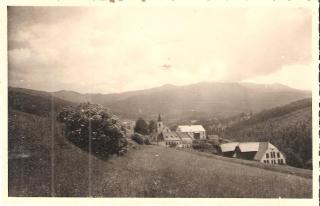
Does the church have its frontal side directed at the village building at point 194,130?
no

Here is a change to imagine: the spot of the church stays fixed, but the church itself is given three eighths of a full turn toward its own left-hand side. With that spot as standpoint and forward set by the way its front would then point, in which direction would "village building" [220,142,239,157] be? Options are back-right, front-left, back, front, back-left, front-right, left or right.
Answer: front

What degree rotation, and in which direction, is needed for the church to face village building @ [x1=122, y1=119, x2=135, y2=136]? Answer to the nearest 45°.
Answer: approximately 45° to its right

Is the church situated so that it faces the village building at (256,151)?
no

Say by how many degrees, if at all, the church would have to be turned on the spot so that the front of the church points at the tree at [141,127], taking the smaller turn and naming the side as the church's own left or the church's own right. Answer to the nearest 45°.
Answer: approximately 45° to the church's own right

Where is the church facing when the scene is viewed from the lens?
facing the viewer and to the left of the viewer

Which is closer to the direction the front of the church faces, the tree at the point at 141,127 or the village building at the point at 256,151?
the tree
